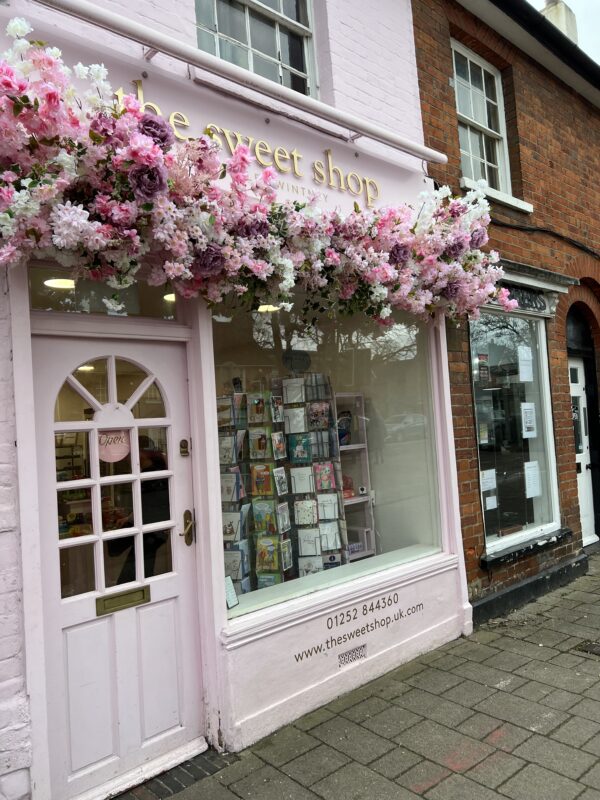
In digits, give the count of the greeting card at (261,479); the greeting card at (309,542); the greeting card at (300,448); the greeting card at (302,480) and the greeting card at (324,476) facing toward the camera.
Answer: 5

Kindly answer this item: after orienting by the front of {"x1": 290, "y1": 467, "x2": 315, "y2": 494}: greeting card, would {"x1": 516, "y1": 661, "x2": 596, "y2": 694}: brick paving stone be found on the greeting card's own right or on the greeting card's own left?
on the greeting card's own left

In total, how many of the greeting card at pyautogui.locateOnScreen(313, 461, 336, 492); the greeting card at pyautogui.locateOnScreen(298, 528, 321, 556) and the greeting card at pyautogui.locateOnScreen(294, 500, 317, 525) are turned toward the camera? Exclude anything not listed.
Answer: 3

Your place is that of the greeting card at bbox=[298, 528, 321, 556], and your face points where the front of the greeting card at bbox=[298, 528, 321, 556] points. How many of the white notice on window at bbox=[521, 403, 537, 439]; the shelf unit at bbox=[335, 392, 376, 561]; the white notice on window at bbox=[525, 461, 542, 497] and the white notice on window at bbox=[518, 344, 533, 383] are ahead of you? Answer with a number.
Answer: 0

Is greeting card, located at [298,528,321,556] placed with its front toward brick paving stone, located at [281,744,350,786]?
yes

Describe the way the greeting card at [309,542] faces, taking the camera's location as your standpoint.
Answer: facing the viewer

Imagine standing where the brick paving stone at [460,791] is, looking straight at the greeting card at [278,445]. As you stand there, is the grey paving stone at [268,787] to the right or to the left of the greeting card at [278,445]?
left

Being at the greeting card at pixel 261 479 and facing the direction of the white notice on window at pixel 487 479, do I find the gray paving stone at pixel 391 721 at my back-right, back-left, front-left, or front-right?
front-right

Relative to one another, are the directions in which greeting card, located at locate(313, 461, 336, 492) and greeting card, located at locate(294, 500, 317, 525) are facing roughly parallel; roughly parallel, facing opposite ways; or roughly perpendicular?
roughly parallel

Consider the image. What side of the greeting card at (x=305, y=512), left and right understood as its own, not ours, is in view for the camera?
front

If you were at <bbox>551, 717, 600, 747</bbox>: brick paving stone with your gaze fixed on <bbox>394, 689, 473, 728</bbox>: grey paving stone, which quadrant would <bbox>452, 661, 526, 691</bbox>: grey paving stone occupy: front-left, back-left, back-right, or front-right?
front-right

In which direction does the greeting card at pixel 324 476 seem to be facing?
toward the camera

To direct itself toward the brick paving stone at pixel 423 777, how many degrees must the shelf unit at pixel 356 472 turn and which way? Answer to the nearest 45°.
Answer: approximately 45° to its right

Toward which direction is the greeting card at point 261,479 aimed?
toward the camera

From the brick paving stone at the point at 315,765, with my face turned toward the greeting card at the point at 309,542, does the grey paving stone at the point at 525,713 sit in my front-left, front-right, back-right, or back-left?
front-right

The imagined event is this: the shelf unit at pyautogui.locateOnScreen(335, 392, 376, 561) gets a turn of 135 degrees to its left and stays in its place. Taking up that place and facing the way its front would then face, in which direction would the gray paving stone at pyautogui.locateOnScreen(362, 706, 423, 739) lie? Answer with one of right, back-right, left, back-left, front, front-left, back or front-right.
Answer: back

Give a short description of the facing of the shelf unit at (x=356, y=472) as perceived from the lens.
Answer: facing the viewer and to the right of the viewer

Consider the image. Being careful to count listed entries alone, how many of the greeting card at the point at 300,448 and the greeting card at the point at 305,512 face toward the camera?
2

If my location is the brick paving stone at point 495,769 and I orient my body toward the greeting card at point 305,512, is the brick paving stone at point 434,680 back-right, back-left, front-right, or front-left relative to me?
front-right

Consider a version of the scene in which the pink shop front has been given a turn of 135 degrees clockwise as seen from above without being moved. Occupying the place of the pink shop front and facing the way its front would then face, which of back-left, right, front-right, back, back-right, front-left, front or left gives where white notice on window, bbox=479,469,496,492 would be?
back-right

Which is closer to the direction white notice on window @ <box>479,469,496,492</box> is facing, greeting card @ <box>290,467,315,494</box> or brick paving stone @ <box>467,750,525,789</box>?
the brick paving stone
